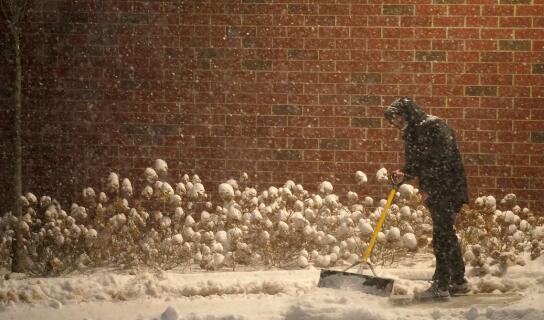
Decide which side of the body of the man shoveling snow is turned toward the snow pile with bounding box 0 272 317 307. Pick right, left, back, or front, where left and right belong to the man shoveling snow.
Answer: front

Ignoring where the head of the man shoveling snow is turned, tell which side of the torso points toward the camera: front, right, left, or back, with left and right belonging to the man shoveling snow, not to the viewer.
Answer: left

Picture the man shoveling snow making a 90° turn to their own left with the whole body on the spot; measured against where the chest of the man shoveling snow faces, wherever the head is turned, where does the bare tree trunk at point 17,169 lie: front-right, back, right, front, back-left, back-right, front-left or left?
right

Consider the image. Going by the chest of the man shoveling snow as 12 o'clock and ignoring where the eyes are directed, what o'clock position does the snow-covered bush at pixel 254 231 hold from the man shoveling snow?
The snow-covered bush is roughly at 1 o'clock from the man shoveling snow.
